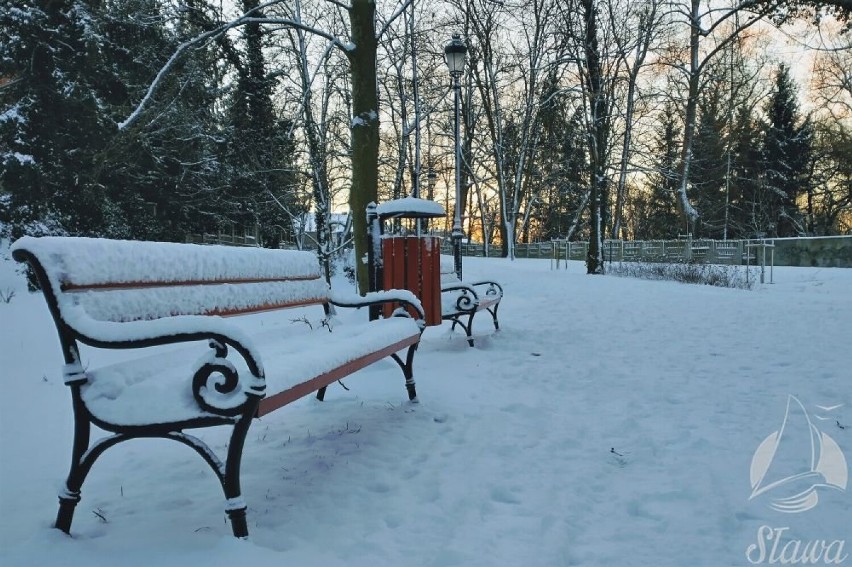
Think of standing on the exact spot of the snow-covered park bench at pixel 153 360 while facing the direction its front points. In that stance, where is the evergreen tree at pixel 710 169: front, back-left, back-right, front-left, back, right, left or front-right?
left

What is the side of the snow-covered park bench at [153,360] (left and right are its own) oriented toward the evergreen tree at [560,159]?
left

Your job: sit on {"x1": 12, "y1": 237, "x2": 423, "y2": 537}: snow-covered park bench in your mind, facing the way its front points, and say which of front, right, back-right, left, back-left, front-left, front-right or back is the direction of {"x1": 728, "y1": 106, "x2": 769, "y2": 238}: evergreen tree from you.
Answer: left

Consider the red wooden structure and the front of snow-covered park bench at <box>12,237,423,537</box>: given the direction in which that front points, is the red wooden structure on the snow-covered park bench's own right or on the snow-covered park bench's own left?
on the snow-covered park bench's own left

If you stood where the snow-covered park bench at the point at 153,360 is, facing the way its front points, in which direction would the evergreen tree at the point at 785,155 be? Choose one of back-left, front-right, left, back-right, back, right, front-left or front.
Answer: left

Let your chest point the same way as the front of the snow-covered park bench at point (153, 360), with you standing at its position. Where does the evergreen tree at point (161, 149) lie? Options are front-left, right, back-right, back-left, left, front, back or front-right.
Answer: back-left

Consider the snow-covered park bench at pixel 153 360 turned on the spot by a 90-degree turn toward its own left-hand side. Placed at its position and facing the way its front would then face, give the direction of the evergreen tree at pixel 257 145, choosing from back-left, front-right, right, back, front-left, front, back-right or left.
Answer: front-left

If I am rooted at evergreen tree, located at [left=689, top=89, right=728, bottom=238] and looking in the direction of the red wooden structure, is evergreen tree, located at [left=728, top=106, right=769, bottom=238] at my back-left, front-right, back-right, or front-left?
back-left

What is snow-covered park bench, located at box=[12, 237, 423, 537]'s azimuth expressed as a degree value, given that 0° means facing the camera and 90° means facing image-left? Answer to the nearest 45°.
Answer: approximately 315°

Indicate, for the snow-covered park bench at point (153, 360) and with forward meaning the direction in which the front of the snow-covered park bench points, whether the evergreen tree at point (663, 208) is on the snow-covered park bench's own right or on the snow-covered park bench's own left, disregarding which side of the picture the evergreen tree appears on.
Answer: on the snow-covered park bench's own left

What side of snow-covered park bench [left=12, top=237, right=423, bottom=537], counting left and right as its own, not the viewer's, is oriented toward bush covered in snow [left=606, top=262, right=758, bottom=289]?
left
